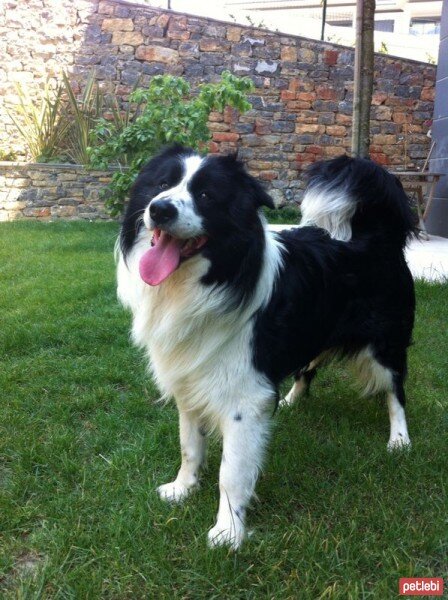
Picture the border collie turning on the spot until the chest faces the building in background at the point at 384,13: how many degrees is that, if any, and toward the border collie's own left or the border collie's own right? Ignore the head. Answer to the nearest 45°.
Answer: approximately 135° to the border collie's own right

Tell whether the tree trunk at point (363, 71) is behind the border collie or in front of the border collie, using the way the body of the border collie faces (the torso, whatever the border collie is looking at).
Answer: behind

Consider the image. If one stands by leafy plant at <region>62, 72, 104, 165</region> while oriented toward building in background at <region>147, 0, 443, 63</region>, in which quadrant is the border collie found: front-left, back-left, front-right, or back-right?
back-right

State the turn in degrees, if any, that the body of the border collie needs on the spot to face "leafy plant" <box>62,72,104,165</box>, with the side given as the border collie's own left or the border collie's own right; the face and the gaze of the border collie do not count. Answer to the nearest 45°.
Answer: approximately 135° to the border collie's own right

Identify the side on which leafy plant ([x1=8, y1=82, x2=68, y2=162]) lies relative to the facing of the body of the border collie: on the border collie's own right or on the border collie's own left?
on the border collie's own right

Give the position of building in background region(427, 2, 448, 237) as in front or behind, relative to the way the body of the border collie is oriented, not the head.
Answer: behind

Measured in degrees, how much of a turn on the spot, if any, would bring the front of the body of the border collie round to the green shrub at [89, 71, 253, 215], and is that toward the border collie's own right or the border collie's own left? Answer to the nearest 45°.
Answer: approximately 135° to the border collie's own right

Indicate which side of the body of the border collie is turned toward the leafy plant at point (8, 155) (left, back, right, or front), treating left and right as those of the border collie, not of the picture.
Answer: right

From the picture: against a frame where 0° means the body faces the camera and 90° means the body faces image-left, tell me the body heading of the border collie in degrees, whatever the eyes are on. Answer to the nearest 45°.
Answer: approximately 45°
